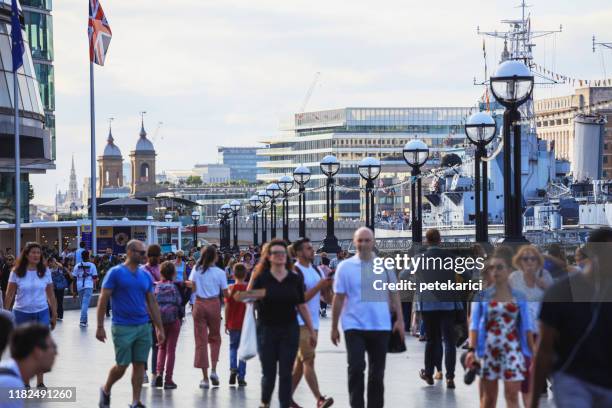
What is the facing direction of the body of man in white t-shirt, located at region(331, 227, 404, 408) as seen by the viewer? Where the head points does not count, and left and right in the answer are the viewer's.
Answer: facing the viewer

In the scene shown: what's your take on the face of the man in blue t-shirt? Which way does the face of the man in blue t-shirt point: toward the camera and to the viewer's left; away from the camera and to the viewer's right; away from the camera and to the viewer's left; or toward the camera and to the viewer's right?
toward the camera and to the viewer's right

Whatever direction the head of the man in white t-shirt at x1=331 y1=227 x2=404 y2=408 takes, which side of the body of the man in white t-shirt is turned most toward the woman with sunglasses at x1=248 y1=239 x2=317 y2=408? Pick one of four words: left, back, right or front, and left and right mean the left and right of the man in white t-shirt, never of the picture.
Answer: right

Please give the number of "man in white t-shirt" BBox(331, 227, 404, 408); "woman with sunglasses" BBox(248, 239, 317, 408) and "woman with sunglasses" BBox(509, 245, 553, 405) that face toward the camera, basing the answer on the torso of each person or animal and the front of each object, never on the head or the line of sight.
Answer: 3

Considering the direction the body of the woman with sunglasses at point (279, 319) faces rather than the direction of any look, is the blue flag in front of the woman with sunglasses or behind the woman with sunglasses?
behind

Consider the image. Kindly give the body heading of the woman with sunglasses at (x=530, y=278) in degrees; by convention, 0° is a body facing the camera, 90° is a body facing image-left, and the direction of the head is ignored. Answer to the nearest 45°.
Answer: approximately 0°

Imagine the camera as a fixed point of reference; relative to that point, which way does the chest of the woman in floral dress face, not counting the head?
toward the camera
